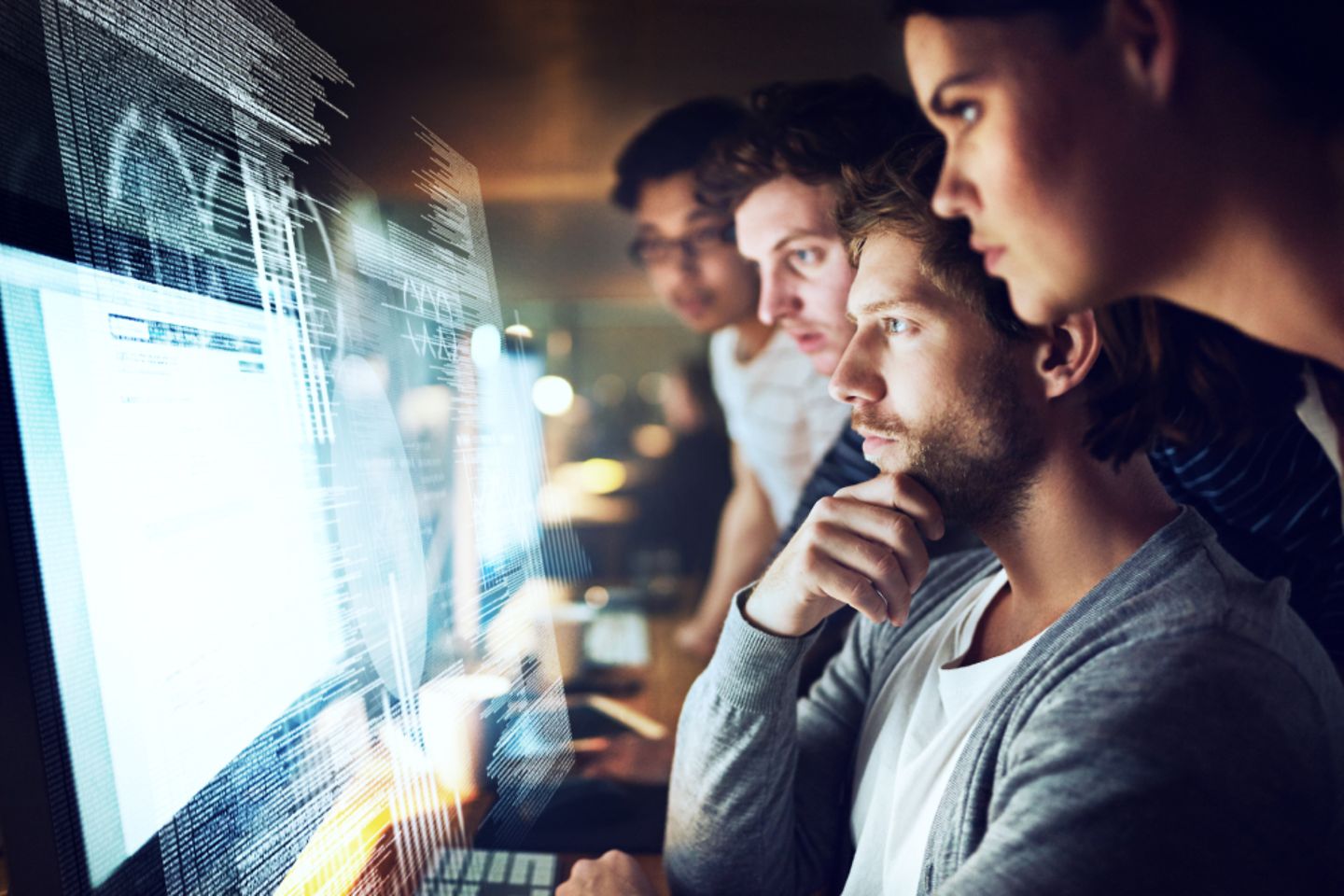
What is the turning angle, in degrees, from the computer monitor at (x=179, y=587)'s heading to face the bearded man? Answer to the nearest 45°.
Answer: approximately 45° to its left

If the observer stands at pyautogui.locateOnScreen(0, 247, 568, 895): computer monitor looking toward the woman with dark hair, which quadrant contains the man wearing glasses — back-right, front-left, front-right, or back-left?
front-left

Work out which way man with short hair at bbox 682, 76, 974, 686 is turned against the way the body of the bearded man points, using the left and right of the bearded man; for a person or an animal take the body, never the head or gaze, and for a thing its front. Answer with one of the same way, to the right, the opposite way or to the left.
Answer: the same way

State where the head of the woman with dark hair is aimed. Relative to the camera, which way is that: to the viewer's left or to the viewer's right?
to the viewer's left

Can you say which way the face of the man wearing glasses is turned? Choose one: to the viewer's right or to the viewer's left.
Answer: to the viewer's left

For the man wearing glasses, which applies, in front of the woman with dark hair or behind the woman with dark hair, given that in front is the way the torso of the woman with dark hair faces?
in front

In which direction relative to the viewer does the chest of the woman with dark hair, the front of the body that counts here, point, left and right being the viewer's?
facing to the left of the viewer

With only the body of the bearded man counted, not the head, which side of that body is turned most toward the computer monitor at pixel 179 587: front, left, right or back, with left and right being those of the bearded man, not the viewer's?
front

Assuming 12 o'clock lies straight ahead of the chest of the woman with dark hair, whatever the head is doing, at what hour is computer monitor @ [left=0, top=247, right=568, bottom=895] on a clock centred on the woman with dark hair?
The computer monitor is roughly at 11 o'clock from the woman with dark hair.

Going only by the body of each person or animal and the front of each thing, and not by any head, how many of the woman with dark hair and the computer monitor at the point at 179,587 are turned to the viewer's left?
1

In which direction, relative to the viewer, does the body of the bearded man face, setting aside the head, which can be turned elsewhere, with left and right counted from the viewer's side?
facing the viewer and to the left of the viewer

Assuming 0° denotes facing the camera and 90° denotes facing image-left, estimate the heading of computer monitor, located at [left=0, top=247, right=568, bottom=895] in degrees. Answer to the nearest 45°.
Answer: approximately 315°

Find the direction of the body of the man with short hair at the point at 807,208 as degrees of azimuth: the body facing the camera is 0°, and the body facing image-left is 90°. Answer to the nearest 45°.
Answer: approximately 45°
